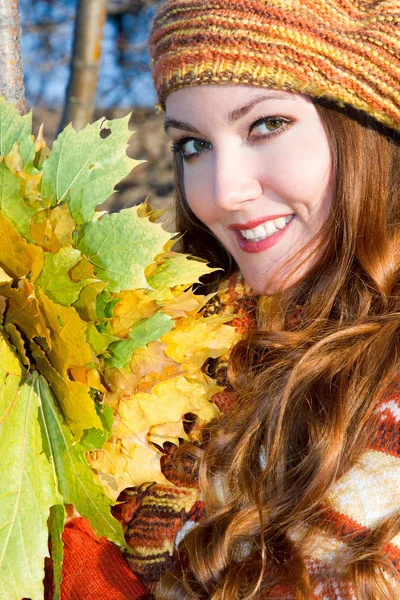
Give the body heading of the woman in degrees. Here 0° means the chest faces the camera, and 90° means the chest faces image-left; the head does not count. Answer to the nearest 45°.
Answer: approximately 45°
